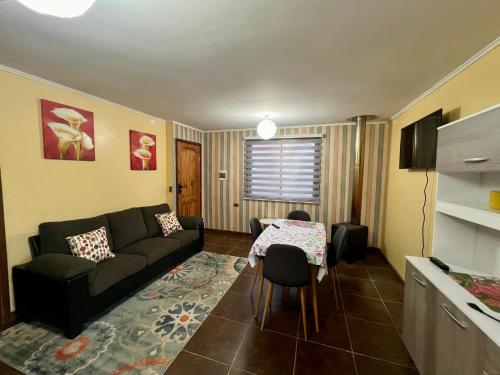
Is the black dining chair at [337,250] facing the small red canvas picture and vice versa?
yes

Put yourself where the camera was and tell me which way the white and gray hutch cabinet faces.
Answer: facing the viewer and to the left of the viewer

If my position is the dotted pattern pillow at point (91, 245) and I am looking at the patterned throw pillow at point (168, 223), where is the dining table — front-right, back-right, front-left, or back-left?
front-right

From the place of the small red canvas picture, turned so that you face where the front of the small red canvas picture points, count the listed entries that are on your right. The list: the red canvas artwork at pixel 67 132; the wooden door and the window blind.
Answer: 1

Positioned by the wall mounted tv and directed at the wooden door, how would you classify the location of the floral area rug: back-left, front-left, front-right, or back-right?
front-left

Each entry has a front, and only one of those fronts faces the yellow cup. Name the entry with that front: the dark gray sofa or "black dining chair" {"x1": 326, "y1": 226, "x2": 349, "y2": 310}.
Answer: the dark gray sofa

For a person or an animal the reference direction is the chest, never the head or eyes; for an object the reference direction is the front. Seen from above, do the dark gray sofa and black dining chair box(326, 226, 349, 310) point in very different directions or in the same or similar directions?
very different directions

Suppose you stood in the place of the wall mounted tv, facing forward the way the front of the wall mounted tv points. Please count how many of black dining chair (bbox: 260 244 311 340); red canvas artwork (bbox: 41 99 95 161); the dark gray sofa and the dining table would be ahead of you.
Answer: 4

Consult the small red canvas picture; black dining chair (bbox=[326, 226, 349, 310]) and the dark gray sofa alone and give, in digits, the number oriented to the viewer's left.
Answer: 1

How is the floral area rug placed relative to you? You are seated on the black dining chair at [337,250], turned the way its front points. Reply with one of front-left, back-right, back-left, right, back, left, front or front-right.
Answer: front-left

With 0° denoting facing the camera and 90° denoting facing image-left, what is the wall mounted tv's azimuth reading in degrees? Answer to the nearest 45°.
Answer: approximately 45°

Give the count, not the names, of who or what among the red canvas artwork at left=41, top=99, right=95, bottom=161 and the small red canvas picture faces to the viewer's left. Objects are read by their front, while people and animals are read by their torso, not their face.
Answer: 0

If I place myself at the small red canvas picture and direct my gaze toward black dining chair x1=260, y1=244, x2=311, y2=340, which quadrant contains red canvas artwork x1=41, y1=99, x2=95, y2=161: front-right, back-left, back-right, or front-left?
front-right

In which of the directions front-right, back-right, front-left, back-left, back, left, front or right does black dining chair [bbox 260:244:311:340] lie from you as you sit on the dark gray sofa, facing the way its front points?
front

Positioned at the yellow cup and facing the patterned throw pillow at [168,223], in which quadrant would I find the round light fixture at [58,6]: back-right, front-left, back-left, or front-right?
front-left

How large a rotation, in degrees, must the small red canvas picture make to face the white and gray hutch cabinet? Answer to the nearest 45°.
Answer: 0° — it already faces it

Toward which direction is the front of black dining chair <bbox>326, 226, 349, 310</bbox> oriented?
to the viewer's left

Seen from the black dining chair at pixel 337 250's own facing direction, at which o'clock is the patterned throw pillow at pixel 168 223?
The patterned throw pillow is roughly at 12 o'clock from the black dining chair.

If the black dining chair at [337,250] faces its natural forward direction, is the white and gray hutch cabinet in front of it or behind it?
behind
